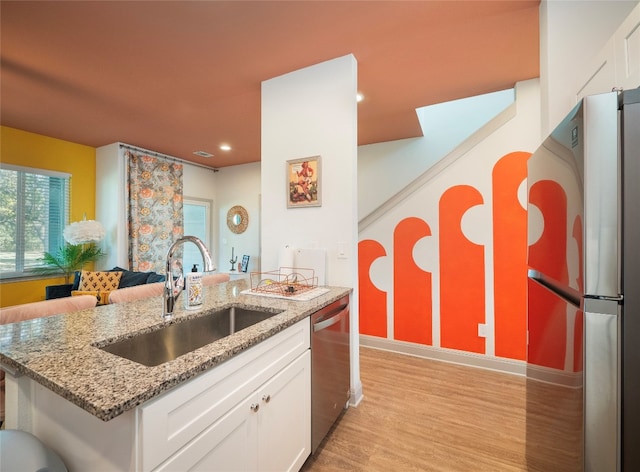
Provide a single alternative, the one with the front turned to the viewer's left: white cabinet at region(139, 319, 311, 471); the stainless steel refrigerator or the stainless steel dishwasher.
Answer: the stainless steel refrigerator

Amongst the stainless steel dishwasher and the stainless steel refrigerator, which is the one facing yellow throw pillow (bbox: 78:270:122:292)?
the stainless steel refrigerator

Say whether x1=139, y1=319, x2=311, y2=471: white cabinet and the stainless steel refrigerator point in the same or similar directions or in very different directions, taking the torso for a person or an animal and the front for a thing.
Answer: very different directions

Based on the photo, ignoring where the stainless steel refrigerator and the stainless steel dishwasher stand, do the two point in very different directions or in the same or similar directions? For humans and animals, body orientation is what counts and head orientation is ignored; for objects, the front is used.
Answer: very different directions

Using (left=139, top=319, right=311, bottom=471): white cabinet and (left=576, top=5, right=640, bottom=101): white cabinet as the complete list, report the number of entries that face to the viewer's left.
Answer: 1

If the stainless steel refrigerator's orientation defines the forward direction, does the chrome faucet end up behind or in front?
in front

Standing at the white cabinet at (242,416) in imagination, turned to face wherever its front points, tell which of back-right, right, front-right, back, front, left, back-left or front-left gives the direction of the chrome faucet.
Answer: back

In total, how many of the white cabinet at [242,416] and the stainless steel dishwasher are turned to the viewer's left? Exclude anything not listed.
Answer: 0

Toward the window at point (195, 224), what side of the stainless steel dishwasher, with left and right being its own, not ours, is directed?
back

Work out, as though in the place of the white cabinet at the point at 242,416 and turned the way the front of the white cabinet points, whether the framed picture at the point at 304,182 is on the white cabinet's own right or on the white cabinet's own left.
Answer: on the white cabinet's own left

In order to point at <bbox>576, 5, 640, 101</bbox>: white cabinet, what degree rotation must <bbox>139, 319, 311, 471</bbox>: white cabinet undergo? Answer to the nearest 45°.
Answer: approximately 45° to its left

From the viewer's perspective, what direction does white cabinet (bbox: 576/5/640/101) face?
to the viewer's left

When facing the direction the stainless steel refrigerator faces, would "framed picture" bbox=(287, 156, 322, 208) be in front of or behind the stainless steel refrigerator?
in front
